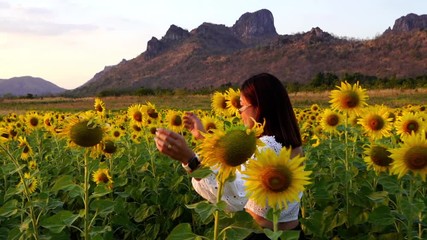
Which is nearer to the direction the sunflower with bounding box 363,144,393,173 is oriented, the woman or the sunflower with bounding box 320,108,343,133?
the woman

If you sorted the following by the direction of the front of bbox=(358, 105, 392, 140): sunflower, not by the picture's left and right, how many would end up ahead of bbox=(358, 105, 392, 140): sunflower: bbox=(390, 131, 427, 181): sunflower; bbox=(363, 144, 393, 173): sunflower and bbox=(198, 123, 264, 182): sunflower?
3

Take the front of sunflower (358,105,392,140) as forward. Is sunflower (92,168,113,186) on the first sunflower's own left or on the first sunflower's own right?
on the first sunflower's own right

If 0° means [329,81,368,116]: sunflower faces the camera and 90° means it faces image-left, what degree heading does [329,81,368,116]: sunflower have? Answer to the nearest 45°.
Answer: approximately 0°

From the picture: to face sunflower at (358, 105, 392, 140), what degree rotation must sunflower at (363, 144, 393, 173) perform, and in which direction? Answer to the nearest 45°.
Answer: approximately 180°

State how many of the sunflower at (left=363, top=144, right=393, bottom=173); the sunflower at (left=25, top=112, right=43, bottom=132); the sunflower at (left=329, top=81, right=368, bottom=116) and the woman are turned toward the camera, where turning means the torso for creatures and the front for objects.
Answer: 3

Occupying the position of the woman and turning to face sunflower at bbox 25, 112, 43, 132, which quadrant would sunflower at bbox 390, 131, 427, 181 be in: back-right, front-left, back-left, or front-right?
back-right

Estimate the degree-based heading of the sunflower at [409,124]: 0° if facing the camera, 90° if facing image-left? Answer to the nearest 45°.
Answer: approximately 0°

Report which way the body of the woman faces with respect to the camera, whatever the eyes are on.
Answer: to the viewer's left
